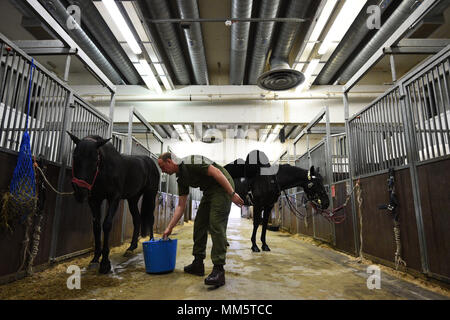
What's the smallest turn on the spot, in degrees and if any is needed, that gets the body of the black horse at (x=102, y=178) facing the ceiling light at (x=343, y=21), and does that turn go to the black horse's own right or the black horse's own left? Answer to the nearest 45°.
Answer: approximately 135° to the black horse's own left

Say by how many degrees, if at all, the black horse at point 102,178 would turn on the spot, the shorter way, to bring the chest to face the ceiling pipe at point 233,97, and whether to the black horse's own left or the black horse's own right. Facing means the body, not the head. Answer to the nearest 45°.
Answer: approximately 180°

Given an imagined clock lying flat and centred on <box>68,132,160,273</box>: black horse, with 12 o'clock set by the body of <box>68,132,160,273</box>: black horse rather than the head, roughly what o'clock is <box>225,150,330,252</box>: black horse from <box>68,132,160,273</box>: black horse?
<box>225,150,330,252</box>: black horse is roughly at 7 o'clock from <box>68,132,160,273</box>: black horse.

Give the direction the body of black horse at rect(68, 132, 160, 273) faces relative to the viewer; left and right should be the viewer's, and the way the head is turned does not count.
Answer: facing the viewer and to the left of the viewer

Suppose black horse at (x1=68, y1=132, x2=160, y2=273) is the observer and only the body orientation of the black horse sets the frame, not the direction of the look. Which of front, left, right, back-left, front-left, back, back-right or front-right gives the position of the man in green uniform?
left

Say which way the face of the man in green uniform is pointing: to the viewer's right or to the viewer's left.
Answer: to the viewer's left

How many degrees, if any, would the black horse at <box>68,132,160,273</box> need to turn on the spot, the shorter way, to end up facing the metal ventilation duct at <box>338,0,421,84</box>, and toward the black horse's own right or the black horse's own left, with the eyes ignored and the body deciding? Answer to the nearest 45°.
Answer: approximately 135° to the black horse's own left
